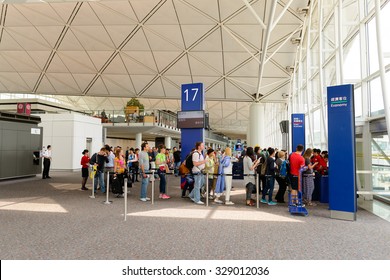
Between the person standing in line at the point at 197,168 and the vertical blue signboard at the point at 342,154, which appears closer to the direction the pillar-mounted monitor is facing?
the person standing in line

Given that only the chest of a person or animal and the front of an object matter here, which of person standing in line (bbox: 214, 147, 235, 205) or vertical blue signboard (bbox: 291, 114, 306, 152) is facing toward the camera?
the vertical blue signboard

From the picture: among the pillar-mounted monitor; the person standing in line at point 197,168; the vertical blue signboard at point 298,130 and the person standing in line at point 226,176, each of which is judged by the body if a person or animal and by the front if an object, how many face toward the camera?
2

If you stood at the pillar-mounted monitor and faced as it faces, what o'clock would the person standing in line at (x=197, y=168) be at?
The person standing in line is roughly at 12 o'clock from the pillar-mounted monitor.

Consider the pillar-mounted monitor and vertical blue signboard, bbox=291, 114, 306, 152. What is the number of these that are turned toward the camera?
2

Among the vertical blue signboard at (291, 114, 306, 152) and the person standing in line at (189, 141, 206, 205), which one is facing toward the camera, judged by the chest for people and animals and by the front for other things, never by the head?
the vertical blue signboard

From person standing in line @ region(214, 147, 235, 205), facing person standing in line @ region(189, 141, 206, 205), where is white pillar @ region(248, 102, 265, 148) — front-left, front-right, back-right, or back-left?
back-right

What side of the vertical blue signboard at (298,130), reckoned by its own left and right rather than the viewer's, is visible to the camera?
front
